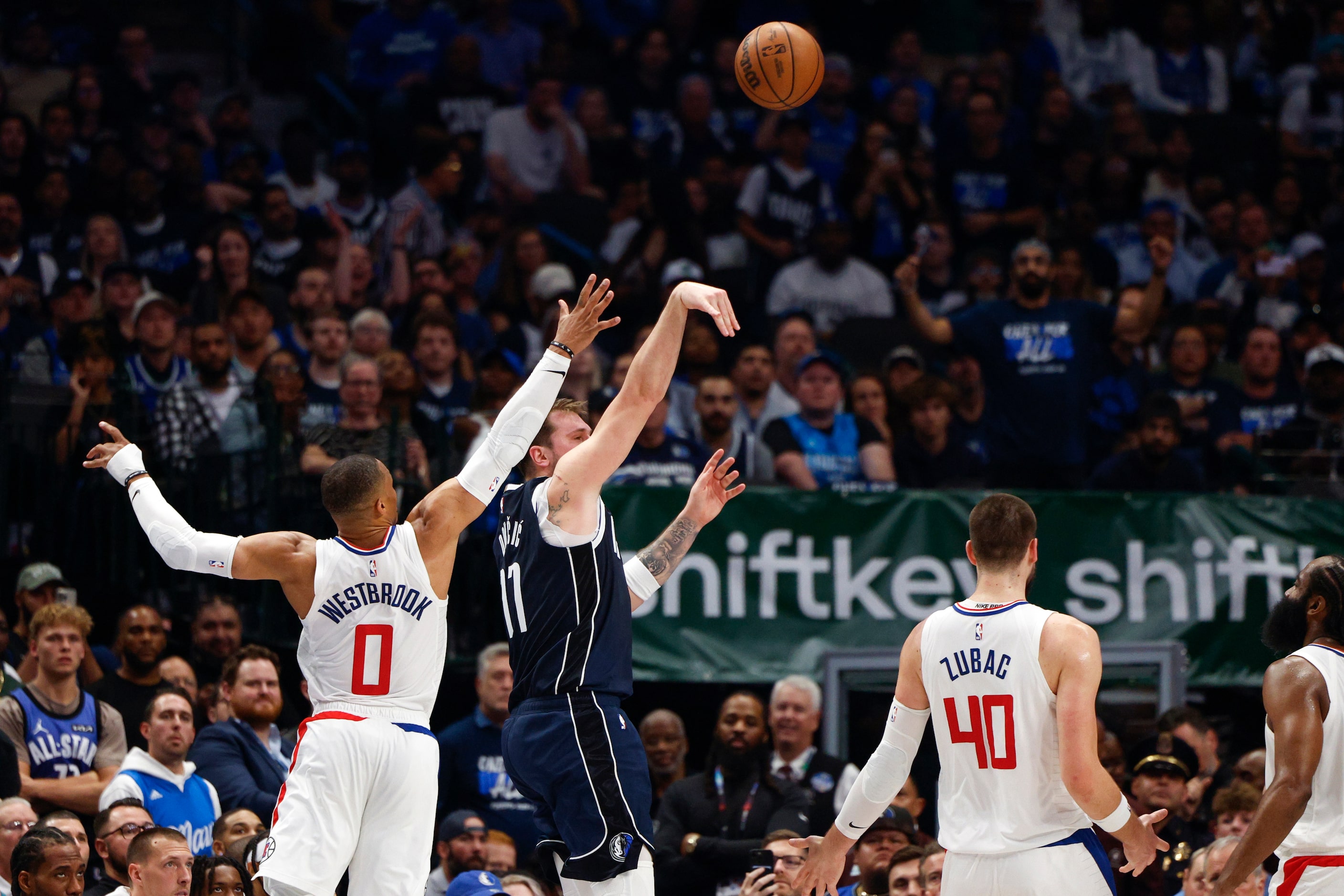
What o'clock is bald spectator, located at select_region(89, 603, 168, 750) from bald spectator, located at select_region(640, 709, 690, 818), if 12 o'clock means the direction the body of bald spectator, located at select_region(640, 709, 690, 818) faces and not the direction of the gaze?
bald spectator, located at select_region(89, 603, 168, 750) is roughly at 3 o'clock from bald spectator, located at select_region(640, 709, 690, 818).

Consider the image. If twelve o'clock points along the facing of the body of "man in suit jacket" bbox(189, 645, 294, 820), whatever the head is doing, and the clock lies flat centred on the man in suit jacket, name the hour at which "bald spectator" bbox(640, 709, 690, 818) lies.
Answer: The bald spectator is roughly at 10 o'clock from the man in suit jacket.

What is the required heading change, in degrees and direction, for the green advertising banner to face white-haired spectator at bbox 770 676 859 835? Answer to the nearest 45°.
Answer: approximately 45° to its right

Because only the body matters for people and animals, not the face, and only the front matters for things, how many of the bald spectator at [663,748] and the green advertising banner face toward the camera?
2
